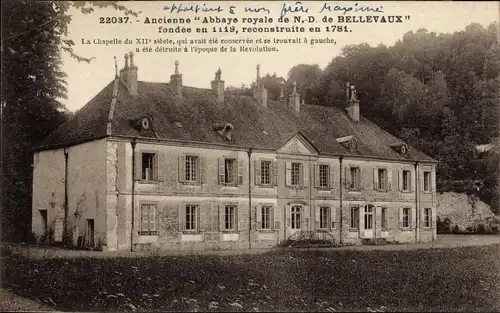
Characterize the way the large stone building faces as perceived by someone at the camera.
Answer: facing the viewer and to the right of the viewer
